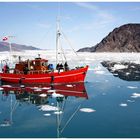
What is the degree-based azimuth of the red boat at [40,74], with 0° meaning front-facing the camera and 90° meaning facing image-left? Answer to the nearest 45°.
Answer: approximately 270°

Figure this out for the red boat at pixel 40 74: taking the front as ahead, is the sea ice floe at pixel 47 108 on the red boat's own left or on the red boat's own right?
on the red boat's own right
